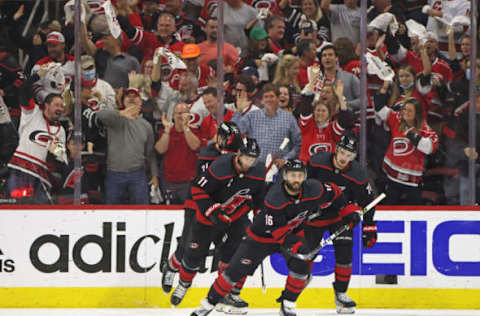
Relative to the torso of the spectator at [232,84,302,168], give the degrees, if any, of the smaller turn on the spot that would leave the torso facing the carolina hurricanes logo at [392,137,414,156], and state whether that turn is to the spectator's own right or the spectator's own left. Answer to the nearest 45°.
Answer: approximately 90° to the spectator's own left

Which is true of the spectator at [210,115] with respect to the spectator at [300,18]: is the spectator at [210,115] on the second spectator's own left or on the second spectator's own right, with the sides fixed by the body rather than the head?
on the second spectator's own right

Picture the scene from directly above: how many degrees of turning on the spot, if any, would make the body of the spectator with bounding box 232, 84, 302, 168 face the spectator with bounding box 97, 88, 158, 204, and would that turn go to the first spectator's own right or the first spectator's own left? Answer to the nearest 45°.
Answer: approximately 90° to the first spectator's own right

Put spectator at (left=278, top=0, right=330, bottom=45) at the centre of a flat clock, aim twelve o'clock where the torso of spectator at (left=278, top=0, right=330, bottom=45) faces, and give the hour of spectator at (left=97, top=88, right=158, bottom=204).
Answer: spectator at (left=97, top=88, right=158, bottom=204) is roughly at 2 o'clock from spectator at (left=278, top=0, right=330, bottom=45).

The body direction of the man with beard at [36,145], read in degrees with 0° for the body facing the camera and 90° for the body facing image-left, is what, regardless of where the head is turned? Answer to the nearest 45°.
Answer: approximately 315°

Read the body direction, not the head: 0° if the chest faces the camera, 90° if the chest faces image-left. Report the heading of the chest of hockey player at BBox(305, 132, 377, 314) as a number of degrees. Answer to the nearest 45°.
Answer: approximately 0°
